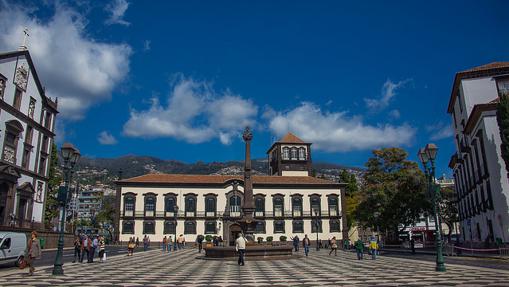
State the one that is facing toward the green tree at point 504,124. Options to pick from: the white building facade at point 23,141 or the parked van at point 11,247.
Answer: the white building facade

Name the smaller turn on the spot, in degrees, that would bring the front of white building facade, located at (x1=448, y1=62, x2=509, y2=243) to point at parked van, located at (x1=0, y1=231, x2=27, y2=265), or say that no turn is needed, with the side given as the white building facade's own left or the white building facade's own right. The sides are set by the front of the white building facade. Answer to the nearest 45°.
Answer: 0° — it already faces it

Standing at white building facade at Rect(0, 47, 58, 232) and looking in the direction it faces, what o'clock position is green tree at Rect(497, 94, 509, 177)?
The green tree is roughly at 12 o'clock from the white building facade.

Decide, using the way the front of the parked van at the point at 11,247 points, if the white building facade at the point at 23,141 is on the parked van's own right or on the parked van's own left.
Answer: on the parked van's own right

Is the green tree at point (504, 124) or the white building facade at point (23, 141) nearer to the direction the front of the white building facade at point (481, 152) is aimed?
the white building facade

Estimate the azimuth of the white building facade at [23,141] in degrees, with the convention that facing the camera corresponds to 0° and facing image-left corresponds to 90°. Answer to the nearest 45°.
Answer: approximately 315°

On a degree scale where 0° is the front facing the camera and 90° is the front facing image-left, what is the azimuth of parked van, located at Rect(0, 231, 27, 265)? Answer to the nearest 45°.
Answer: approximately 45°

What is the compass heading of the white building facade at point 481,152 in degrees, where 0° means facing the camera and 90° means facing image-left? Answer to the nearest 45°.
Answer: approximately 45°

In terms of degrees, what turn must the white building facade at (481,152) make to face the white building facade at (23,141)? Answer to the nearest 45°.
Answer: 0° — it already faces it
